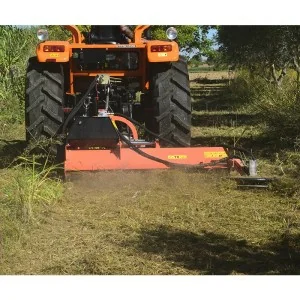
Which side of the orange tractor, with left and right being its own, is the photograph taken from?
back

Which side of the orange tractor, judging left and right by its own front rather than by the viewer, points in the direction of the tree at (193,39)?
front
